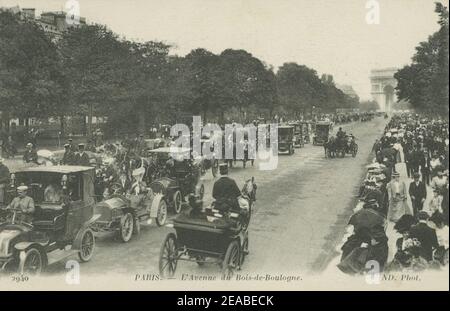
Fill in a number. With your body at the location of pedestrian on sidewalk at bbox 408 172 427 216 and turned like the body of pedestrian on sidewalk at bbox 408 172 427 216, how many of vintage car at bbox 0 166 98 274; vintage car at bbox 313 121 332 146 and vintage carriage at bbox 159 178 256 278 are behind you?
1

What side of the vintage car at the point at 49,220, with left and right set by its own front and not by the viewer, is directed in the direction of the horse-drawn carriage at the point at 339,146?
back

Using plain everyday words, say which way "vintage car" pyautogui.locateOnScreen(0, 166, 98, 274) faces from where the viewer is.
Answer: facing the viewer and to the left of the viewer

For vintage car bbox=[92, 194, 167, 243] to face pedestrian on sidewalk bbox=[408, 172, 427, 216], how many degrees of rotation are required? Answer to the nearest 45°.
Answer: approximately 135° to its left

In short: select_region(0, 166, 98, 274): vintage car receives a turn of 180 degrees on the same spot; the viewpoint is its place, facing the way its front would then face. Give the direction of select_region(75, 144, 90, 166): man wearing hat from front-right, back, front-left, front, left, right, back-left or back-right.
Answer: front-left

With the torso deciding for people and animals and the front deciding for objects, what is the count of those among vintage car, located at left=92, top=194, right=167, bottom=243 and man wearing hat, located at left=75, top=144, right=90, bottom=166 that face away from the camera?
0

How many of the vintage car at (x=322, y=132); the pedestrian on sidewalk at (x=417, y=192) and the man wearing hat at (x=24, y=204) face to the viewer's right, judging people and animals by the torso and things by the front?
0

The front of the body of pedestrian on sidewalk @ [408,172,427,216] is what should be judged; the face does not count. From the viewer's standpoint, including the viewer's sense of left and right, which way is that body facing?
facing the viewer
